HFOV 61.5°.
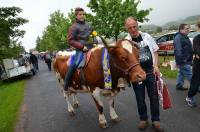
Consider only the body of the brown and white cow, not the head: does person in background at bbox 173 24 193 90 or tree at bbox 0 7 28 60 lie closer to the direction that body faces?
the person in background

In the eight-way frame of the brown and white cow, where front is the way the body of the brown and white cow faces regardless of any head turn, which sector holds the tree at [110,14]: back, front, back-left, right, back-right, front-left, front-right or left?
back-left

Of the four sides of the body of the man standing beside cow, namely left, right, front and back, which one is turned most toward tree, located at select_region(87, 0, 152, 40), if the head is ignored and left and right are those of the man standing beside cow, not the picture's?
back

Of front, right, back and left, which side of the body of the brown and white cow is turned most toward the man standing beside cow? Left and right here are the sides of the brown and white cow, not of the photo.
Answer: front

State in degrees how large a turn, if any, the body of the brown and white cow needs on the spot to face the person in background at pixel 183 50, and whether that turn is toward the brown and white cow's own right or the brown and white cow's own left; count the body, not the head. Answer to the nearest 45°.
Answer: approximately 90° to the brown and white cow's own left

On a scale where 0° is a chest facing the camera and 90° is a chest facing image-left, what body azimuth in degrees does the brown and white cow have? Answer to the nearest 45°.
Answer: approximately 315°
